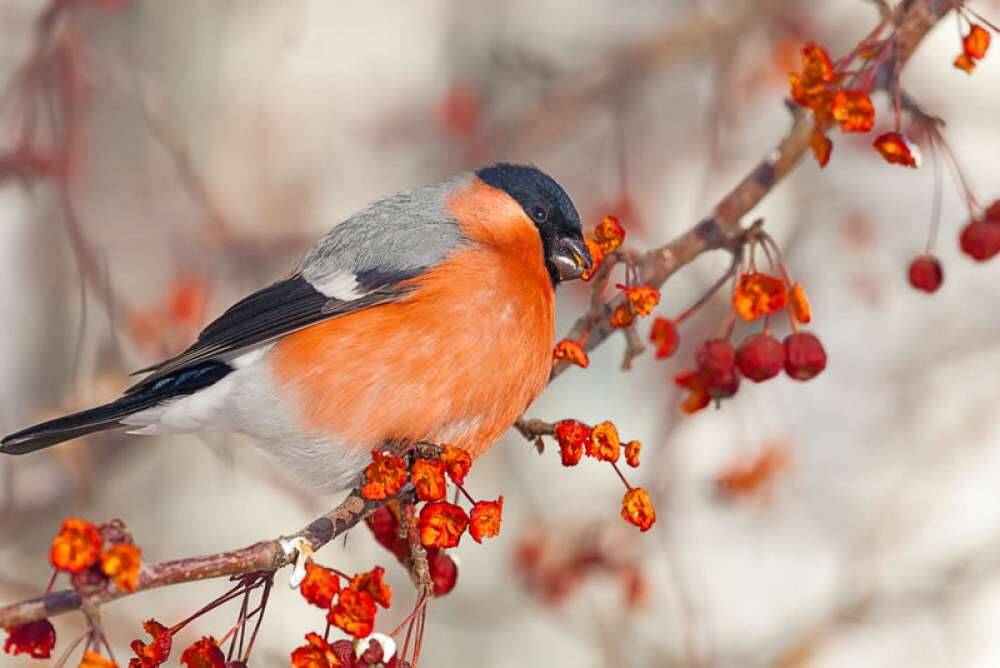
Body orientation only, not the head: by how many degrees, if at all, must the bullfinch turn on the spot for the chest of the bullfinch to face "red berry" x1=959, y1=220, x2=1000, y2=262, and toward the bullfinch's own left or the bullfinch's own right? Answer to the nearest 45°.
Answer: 0° — it already faces it

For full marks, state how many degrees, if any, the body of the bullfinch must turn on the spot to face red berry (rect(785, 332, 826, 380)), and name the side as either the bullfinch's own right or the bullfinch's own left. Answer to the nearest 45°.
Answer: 0° — it already faces it

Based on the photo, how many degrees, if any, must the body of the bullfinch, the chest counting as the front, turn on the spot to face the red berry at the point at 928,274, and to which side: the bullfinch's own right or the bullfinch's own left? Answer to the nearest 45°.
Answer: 0° — it already faces it

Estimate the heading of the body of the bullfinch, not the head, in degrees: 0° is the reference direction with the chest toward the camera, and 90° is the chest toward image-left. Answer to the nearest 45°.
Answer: approximately 270°
